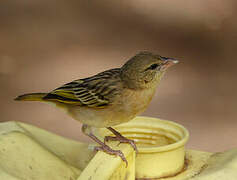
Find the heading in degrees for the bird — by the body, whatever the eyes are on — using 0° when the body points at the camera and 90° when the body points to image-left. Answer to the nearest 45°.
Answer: approximately 270°
